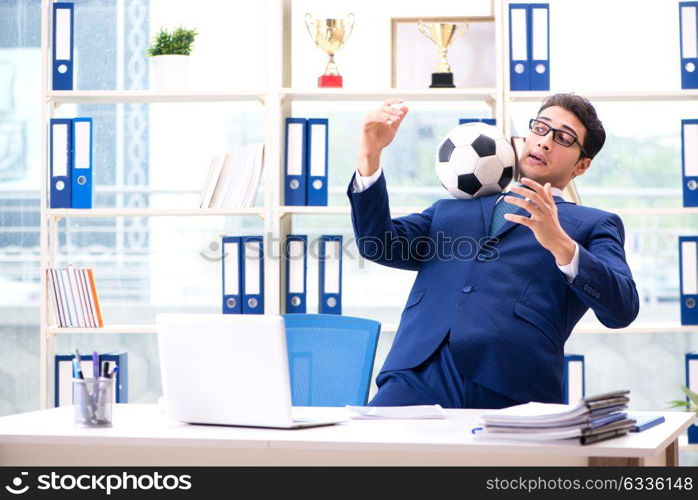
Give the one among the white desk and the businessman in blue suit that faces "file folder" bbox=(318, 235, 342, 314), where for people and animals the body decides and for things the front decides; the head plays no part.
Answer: the white desk

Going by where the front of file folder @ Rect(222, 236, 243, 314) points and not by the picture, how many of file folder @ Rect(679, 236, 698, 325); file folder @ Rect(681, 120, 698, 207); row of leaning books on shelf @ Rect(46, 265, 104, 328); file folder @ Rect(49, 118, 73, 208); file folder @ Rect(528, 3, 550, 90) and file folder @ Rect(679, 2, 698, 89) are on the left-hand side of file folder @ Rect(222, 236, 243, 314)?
4

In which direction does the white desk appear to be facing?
away from the camera

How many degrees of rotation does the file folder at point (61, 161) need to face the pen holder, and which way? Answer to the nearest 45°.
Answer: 0° — it already faces it

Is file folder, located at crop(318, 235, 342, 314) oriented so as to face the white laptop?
yes

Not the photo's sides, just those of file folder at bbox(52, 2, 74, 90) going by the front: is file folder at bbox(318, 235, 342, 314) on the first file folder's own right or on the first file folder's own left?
on the first file folder's own left

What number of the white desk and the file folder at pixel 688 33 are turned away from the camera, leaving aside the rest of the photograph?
1

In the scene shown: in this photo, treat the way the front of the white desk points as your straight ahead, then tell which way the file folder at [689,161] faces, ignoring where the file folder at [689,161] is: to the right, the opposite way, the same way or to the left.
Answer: the opposite way
